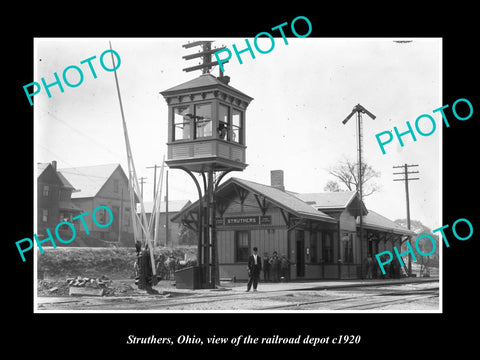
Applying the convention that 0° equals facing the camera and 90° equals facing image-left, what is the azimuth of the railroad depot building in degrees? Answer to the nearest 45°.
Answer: approximately 315°

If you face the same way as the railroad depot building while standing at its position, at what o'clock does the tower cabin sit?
The tower cabin is roughly at 2 o'clock from the railroad depot building.
